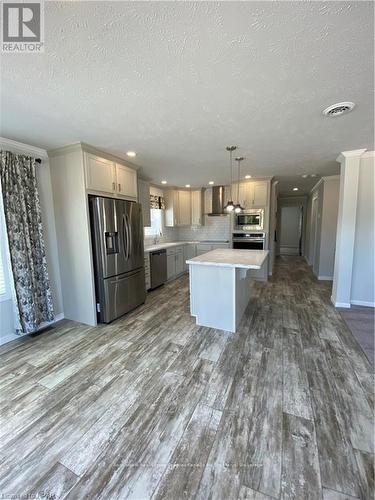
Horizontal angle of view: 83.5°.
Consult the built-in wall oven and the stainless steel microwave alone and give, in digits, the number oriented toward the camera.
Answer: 2

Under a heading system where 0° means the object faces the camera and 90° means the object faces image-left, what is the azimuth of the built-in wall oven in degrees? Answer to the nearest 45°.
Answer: approximately 0°

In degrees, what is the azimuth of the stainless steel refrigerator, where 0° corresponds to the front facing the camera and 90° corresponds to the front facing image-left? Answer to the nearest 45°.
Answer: approximately 315°

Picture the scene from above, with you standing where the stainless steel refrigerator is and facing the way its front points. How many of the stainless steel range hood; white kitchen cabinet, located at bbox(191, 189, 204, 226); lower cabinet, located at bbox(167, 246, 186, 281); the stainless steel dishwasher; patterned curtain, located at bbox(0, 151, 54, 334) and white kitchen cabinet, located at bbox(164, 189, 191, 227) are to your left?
5

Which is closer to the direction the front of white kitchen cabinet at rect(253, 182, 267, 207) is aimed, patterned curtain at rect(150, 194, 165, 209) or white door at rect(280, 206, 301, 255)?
the patterned curtain

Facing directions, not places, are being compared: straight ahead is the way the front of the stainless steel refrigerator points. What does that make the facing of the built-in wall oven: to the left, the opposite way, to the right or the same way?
to the right

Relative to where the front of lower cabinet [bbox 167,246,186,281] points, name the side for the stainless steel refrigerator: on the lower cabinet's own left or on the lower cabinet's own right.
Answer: on the lower cabinet's own right

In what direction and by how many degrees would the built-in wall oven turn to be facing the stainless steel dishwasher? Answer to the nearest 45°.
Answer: approximately 45° to its right

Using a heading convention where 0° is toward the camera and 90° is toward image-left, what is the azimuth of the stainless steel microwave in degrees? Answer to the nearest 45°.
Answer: approximately 0°

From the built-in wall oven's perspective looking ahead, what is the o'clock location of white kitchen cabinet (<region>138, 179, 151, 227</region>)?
The white kitchen cabinet is roughly at 2 o'clock from the built-in wall oven.

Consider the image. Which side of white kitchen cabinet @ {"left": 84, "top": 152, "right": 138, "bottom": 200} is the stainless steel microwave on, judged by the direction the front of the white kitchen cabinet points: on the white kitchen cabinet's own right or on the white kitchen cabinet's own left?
on the white kitchen cabinet's own left

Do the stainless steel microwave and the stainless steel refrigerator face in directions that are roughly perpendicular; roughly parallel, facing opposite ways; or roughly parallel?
roughly perpendicular
